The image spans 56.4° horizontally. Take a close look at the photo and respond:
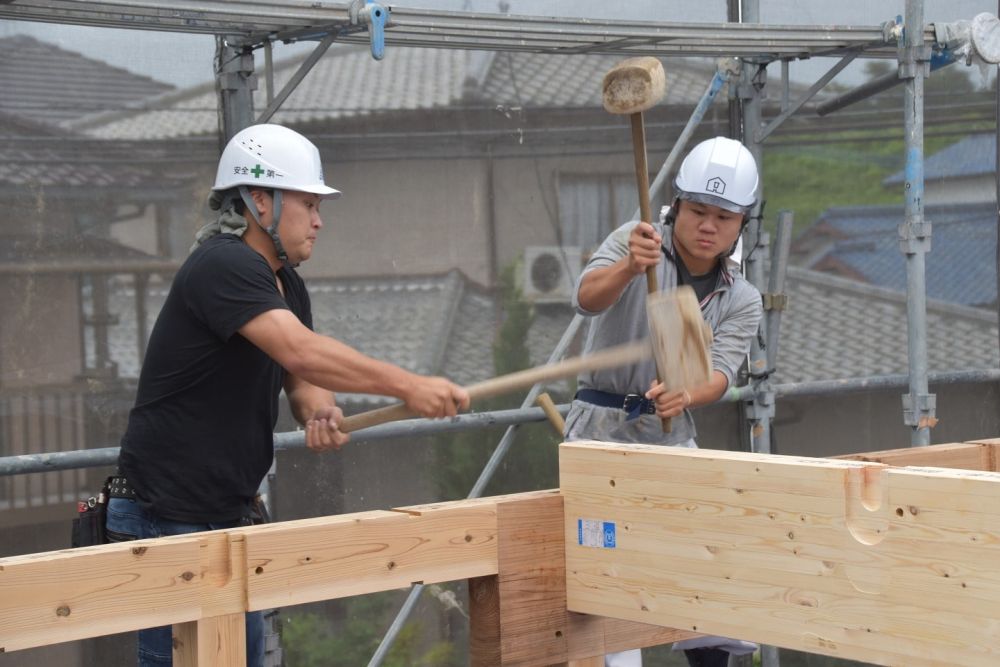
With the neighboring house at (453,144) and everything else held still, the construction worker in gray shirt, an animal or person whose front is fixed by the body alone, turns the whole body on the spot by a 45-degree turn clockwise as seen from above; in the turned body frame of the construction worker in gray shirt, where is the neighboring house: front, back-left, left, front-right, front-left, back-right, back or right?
right

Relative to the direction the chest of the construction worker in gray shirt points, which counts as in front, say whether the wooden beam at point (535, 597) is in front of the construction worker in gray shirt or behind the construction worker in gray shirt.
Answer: in front

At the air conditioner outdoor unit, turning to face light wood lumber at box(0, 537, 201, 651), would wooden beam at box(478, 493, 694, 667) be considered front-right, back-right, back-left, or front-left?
front-left

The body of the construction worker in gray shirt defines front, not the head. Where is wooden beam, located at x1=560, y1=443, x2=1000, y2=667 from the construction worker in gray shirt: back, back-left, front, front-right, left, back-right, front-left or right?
front

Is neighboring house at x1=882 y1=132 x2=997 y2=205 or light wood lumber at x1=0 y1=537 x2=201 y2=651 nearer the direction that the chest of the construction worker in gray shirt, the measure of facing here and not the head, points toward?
the light wood lumber

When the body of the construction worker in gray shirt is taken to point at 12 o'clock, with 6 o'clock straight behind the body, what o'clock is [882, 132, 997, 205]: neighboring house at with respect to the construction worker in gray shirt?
The neighboring house is roughly at 7 o'clock from the construction worker in gray shirt.

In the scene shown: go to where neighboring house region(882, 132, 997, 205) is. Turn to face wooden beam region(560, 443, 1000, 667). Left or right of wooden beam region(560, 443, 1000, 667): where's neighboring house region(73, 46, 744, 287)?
right

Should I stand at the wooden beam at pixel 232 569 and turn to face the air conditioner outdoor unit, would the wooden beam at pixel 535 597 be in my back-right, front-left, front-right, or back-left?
front-right

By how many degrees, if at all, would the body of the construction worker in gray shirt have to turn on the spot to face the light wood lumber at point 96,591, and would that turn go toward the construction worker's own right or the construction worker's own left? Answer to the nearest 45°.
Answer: approximately 45° to the construction worker's own right

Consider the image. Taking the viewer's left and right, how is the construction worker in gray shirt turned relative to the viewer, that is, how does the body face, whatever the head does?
facing the viewer

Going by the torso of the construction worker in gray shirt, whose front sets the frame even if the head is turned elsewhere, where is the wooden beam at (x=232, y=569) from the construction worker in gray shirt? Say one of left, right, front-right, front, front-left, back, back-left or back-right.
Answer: front-right

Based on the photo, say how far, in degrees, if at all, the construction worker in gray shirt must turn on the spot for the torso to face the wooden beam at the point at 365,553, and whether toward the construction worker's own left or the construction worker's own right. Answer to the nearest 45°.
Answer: approximately 45° to the construction worker's own right

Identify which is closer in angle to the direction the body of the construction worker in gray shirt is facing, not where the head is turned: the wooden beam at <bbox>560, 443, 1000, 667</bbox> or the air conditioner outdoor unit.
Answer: the wooden beam
